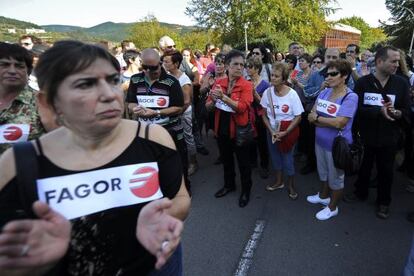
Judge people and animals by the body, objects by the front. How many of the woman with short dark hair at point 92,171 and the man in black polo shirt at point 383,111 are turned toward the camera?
2

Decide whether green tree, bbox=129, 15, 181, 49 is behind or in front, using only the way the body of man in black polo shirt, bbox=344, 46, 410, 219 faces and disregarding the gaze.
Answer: behind

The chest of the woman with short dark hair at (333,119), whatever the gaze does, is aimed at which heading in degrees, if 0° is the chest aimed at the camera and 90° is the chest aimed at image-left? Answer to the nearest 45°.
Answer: approximately 45°

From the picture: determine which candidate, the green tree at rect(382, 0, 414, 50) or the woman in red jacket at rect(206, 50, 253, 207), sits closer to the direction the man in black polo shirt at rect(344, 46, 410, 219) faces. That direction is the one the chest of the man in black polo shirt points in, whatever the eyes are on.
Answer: the woman in red jacket

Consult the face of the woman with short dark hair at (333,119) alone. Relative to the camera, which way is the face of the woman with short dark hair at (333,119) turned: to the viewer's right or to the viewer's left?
to the viewer's left

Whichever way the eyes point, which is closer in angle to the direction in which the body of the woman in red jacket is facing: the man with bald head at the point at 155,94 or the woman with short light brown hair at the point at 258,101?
the man with bald head

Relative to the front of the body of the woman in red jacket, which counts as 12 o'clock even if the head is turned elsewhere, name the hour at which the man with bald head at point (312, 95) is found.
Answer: The man with bald head is roughly at 6 o'clock from the woman in red jacket.
